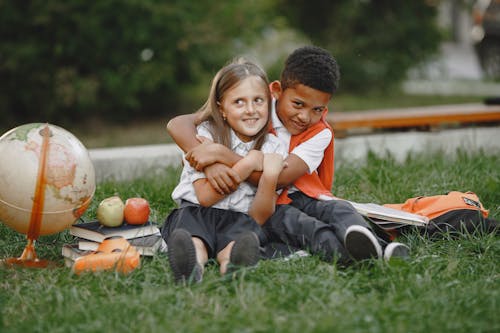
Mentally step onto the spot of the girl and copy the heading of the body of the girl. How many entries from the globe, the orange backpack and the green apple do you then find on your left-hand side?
1

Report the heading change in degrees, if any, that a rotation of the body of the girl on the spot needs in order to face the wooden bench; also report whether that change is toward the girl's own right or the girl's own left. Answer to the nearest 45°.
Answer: approximately 135° to the girl's own left

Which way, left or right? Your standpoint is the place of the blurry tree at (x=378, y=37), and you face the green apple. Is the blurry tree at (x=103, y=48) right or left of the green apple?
right

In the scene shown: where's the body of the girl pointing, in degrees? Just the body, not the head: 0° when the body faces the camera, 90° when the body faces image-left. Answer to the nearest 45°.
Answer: approximately 0°

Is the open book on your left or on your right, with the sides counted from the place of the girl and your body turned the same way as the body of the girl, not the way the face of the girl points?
on your left

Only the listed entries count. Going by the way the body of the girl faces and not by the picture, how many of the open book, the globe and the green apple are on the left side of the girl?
1

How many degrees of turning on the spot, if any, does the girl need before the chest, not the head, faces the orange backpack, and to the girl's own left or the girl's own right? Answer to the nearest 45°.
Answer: approximately 90° to the girl's own left

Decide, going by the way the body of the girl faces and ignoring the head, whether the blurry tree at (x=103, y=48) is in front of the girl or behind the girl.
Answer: behind

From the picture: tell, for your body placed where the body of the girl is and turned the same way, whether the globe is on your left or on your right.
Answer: on your right

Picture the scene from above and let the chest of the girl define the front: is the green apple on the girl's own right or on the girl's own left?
on the girl's own right
